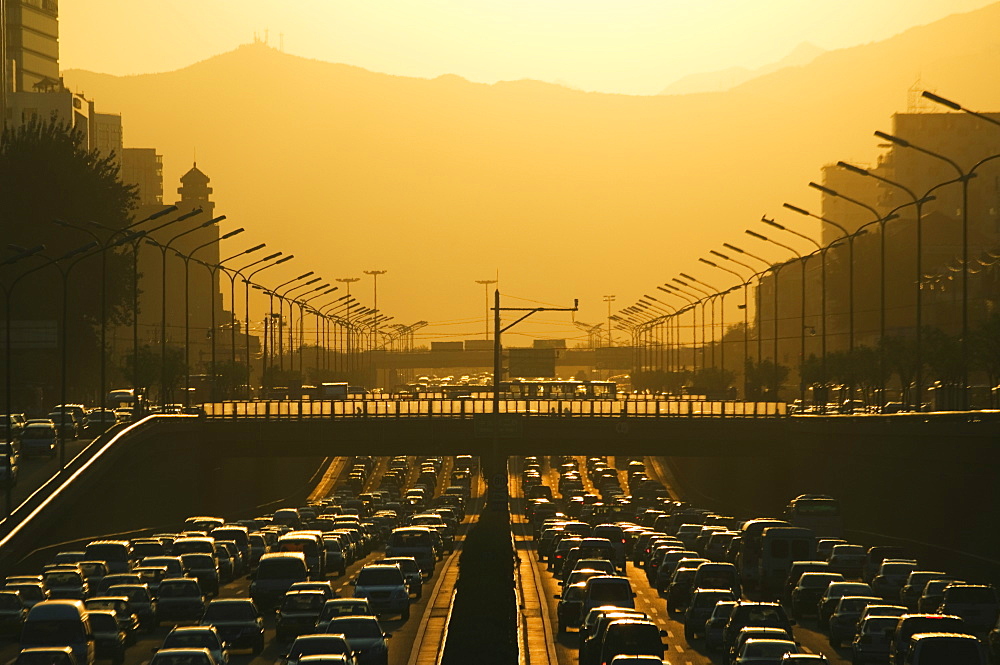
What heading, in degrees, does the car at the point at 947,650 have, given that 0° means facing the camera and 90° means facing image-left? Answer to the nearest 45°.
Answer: approximately 180°

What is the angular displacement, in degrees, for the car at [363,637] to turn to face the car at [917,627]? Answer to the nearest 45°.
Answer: approximately 90° to its left

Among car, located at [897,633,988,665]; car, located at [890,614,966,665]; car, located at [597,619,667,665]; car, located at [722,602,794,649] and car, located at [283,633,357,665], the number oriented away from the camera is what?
4

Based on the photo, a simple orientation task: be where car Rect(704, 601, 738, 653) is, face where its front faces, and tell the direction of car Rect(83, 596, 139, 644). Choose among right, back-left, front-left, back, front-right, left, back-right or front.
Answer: left

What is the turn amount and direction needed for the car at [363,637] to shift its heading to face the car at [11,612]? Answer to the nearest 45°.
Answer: approximately 135° to its right

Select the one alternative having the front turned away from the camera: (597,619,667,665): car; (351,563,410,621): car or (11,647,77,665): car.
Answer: (597,619,667,665): car

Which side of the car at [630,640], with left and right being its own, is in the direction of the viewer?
back

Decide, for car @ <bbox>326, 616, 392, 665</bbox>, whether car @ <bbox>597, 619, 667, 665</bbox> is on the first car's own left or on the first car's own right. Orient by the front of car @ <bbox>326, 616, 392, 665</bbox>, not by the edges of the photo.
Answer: on the first car's own left

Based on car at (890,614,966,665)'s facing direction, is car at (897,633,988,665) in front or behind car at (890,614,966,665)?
behind

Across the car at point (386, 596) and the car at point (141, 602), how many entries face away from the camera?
0

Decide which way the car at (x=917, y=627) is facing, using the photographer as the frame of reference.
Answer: facing away from the viewer

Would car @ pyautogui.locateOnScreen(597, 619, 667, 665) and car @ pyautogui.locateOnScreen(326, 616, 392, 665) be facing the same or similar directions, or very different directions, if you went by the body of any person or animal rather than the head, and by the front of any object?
very different directions

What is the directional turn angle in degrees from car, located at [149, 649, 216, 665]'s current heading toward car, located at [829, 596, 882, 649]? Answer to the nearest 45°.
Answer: approximately 135° to its left

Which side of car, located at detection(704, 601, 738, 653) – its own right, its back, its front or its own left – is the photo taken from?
back

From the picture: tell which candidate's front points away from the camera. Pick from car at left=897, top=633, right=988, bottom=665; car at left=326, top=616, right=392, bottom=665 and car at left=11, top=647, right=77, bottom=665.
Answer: car at left=897, top=633, right=988, bottom=665
